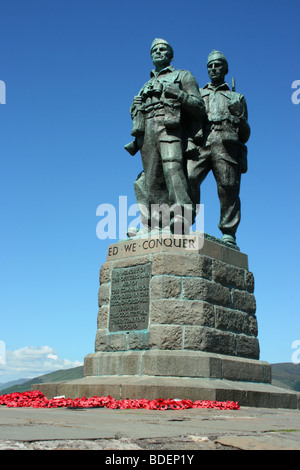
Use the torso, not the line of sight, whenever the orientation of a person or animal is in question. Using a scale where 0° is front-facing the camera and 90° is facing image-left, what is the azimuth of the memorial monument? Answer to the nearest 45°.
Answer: approximately 45°

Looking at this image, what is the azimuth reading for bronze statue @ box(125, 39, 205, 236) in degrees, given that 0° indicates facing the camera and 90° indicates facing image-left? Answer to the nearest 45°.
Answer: approximately 45°

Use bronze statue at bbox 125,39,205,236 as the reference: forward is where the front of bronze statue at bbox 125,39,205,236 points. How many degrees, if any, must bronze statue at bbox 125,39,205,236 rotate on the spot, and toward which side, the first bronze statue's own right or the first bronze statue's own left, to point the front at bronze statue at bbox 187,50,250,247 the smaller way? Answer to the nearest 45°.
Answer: approximately 180°
